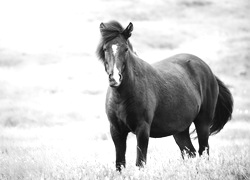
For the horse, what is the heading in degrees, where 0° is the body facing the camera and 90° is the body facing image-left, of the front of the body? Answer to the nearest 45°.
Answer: approximately 45°
